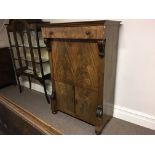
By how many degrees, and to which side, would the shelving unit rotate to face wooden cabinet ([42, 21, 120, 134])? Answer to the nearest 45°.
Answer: approximately 90° to its left

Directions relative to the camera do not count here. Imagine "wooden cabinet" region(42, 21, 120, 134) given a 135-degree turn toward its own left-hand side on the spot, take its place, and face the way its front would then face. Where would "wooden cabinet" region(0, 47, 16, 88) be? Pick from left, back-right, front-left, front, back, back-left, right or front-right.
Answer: back-left

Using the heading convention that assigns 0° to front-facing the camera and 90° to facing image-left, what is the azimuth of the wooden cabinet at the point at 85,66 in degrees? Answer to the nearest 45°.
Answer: approximately 45°

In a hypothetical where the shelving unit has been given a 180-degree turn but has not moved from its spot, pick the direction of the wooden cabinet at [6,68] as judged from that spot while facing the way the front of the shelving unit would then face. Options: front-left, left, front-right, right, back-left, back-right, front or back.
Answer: left

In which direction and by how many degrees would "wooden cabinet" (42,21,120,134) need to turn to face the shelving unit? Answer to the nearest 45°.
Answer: approximately 90° to its right
